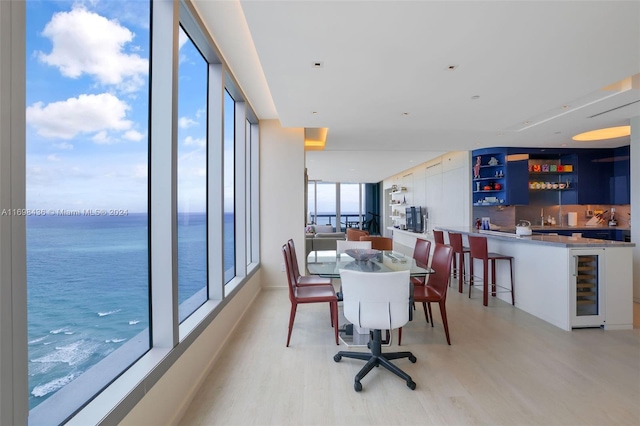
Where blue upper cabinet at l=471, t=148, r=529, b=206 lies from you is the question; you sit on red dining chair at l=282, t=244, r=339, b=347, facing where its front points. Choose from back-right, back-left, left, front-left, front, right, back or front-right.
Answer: front-left

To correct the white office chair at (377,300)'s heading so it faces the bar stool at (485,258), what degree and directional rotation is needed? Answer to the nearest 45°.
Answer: approximately 45° to its right

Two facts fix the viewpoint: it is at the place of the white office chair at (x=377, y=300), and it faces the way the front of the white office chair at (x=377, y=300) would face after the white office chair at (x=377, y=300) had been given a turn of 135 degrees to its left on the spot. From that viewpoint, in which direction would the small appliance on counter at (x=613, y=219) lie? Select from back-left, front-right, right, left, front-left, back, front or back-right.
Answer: back

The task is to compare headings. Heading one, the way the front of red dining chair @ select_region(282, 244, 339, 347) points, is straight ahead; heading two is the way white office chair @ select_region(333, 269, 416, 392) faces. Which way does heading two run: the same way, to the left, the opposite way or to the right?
to the left

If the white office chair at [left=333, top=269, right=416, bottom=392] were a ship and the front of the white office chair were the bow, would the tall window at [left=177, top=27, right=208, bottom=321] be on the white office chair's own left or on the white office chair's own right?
on the white office chair's own left

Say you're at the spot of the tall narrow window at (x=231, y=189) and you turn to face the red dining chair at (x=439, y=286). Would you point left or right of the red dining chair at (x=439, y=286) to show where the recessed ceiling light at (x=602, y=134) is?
left

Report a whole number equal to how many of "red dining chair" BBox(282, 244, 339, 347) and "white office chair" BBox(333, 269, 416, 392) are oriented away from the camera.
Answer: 1

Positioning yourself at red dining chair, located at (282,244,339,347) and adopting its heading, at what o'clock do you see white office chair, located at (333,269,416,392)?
The white office chair is roughly at 2 o'clock from the red dining chair.

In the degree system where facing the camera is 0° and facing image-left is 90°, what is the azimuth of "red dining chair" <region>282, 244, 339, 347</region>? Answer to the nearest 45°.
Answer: approximately 270°

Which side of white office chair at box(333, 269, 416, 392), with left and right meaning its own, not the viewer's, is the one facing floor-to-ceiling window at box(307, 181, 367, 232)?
front

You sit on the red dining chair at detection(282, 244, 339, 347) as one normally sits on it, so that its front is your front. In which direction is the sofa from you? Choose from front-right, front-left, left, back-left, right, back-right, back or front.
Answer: left

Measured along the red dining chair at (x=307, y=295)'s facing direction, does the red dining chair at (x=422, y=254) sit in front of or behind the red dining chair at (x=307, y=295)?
in front

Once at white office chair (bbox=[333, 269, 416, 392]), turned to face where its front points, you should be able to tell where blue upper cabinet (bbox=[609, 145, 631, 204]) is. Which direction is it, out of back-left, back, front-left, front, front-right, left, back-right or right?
front-right

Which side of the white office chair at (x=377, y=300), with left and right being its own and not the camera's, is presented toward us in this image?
back
